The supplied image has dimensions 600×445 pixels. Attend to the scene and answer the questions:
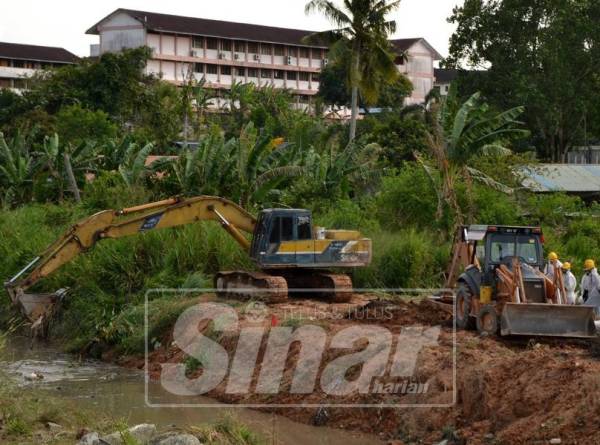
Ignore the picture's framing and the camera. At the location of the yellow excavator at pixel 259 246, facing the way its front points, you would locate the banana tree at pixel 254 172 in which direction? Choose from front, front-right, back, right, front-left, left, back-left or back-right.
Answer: right

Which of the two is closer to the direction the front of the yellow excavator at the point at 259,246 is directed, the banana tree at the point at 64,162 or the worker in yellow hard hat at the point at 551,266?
the banana tree

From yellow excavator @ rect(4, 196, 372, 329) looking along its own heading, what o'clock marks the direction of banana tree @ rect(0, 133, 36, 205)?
The banana tree is roughly at 2 o'clock from the yellow excavator.

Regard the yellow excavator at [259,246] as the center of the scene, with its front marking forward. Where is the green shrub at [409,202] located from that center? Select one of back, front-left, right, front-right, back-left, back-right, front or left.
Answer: back-right

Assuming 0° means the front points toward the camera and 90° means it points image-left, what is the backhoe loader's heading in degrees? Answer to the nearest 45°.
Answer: approximately 315°

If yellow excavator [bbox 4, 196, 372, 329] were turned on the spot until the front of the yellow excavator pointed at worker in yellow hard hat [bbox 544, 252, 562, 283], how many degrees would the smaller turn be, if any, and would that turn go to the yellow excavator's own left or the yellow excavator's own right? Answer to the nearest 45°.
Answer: approximately 135° to the yellow excavator's own left

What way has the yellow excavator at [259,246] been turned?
to the viewer's left

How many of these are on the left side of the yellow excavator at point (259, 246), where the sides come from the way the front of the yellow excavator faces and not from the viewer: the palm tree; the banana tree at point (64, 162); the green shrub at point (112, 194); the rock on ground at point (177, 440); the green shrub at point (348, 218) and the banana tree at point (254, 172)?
1

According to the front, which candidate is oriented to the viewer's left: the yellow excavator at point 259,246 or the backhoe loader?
the yellow excavator

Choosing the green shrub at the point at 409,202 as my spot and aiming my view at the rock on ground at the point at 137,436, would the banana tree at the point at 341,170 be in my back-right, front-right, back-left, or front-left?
back-right

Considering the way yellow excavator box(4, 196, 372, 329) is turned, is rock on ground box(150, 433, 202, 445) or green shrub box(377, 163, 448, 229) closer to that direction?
the rock on ground

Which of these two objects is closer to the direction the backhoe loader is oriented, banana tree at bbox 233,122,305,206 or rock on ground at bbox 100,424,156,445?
the rock on ground

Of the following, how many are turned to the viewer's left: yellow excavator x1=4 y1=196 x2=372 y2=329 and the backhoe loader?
1

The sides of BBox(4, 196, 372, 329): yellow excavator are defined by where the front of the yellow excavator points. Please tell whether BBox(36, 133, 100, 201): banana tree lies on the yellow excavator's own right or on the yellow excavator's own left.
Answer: on the yellow excavator's own right
